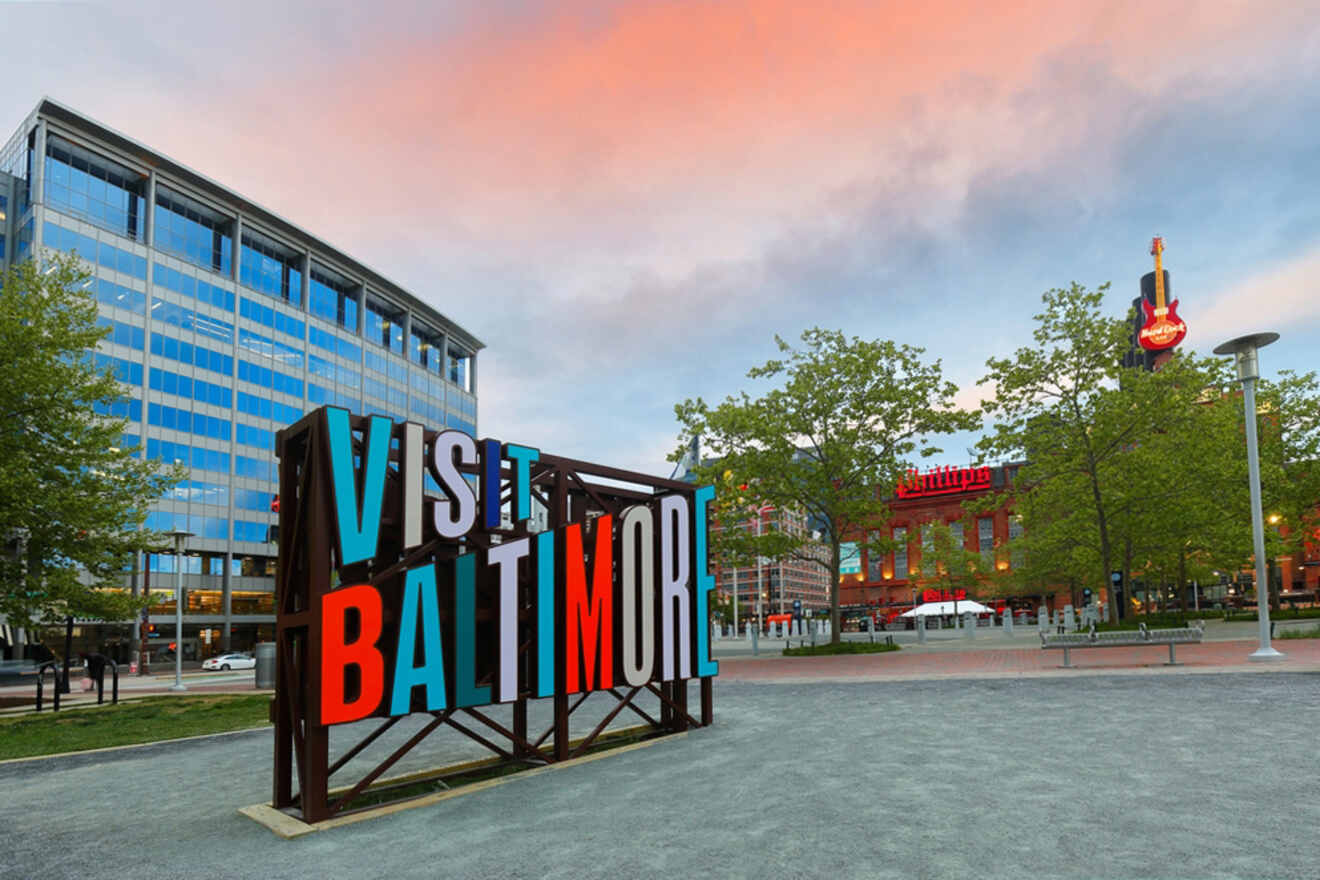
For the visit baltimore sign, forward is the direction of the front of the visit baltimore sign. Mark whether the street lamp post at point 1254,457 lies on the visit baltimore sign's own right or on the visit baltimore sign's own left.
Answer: on the visit baltimore sign's own left

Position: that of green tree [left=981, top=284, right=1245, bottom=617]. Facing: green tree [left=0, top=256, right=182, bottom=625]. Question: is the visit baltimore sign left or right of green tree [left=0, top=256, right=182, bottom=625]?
left

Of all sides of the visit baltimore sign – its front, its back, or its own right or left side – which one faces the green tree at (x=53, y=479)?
back

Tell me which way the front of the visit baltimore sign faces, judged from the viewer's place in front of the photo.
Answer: facing the viewer and to the right of the viewer

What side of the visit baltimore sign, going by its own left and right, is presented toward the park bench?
left

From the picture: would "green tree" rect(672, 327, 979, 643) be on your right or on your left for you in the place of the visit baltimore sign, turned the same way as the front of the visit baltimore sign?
on your left
